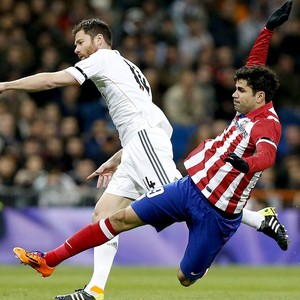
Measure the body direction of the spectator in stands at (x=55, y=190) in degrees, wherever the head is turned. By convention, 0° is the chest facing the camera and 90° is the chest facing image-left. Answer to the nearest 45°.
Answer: approximately 0°

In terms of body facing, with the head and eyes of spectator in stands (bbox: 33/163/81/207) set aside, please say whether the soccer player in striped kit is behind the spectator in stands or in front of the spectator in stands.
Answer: in front

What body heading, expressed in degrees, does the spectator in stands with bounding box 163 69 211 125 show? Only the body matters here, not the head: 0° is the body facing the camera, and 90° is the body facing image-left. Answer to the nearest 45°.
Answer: approximately 0°

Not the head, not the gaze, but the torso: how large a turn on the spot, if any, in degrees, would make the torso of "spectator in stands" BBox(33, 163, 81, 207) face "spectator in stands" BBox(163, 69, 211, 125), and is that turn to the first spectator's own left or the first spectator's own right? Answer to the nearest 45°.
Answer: approximately 135° to the first spectator's own left

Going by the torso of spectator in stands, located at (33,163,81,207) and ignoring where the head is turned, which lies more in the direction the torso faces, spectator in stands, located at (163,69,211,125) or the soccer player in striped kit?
the soccer player in striped kit

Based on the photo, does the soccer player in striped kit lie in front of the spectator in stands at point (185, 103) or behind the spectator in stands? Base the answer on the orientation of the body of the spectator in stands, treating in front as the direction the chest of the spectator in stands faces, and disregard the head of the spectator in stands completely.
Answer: in front

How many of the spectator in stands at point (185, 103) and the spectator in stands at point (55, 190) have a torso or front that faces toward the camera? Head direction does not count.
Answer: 2

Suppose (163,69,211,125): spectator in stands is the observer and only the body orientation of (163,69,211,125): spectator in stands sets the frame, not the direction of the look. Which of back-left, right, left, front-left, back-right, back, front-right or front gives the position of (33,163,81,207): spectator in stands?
front-right

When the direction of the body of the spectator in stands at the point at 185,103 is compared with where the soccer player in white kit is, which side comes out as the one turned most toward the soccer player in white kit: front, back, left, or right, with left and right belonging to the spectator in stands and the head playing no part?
front

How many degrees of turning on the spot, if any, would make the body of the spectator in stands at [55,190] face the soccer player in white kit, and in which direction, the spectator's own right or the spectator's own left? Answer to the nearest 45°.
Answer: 0° — they already face them

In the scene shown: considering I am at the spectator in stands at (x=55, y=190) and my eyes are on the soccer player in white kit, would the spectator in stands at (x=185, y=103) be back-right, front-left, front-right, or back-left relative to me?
back-left
